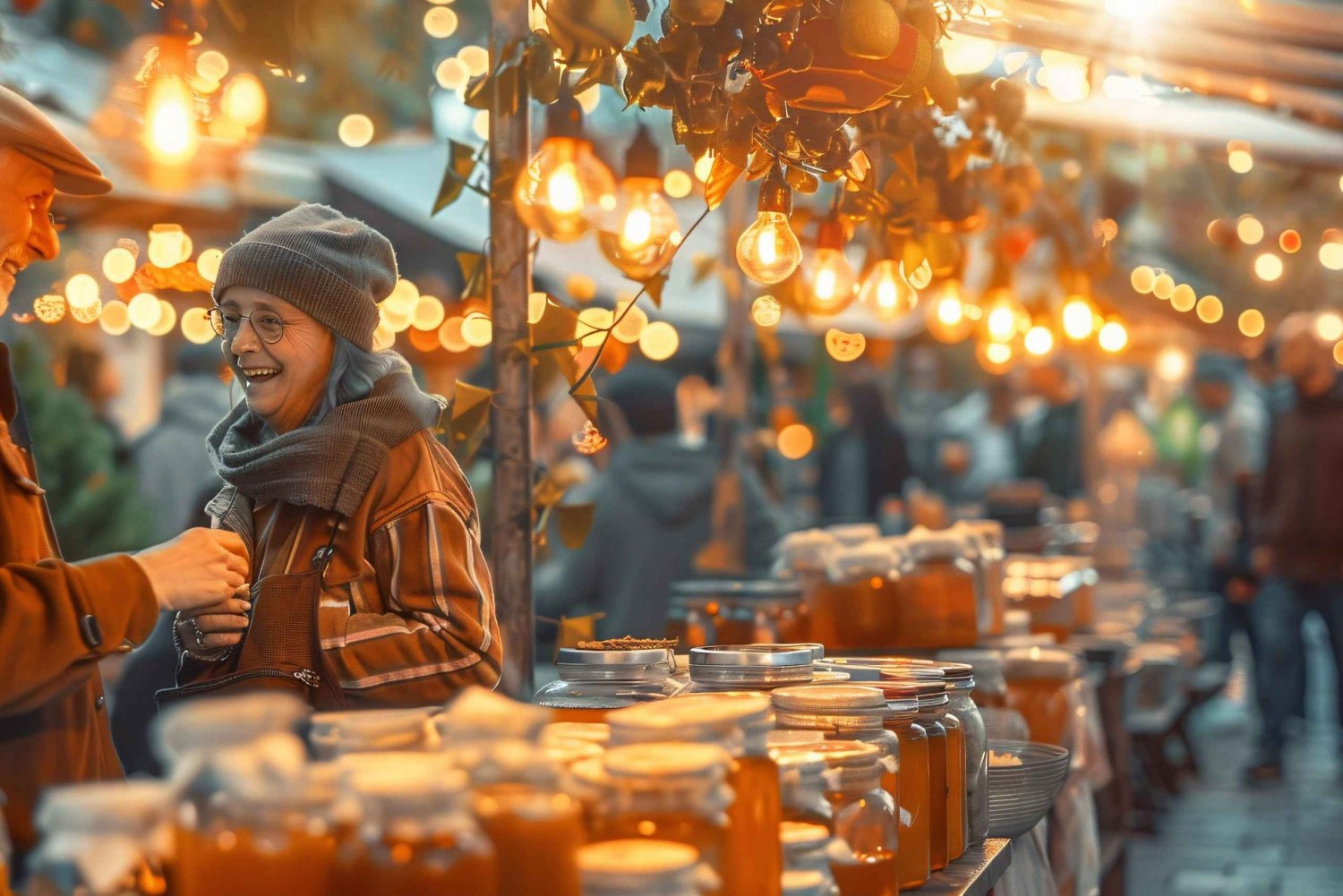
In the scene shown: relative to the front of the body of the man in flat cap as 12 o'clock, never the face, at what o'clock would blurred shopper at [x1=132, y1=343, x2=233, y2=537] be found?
The blurred shopper is roughly at 9 o'clock from the man in flat cap.

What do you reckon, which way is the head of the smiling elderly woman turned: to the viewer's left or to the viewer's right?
to the viewer's left

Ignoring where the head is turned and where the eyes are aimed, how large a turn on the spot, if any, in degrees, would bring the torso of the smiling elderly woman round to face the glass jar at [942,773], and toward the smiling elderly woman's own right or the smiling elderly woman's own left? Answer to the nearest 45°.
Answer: approximately 90° to the smiling elderly woman's own left

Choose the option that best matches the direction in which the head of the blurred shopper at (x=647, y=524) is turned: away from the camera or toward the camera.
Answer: away from the camera

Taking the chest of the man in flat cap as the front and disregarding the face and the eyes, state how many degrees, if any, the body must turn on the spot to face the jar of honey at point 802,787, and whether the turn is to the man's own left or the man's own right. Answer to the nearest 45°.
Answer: approximately 45° to the man's own right

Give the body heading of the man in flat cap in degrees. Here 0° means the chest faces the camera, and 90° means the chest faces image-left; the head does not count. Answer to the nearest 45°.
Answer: approximately 270°

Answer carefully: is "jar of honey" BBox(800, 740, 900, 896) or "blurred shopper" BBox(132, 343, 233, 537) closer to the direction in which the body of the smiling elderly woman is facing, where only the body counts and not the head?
the jar of honey

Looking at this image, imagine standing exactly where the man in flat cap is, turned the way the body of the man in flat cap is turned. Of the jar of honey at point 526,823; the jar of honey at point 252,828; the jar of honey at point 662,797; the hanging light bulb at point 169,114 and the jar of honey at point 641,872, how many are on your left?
1

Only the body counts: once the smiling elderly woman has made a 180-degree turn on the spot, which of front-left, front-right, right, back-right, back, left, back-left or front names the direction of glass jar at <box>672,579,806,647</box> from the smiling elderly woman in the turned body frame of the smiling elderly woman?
front

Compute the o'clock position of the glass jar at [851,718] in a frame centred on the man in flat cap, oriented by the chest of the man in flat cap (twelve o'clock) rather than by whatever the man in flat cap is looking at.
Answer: The glass jar is roughly at 1 o'clock from the man in flat cap.

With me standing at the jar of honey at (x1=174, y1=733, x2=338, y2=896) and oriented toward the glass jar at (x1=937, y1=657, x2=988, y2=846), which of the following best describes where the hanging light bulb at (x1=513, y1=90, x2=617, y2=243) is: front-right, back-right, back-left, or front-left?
front-left

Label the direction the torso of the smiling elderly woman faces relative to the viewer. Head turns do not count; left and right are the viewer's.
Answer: facing the viewer and to the left of the viewer

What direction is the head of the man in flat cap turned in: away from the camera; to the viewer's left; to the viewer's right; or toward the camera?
to the viewer's right
